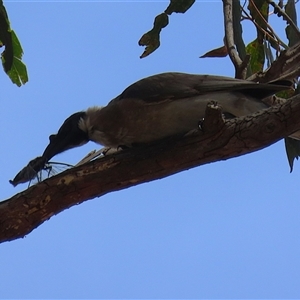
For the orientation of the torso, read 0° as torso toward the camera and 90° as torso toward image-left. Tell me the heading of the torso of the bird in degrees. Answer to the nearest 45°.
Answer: approximately 90°

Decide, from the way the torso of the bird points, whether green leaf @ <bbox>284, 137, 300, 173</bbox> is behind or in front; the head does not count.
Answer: behind

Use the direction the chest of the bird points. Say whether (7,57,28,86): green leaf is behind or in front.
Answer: in front
